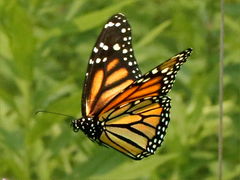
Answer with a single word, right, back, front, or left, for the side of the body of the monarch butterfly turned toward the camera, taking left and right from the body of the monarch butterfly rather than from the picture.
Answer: left
